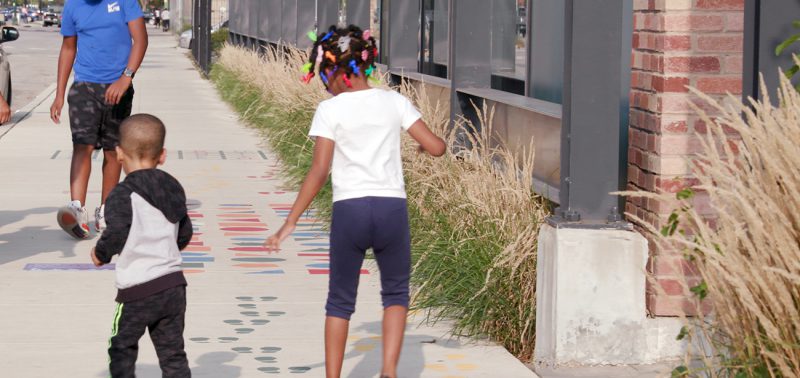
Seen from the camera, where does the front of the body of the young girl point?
away from the camera

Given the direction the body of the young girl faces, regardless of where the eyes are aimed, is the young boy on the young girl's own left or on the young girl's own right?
on the young girl's own left

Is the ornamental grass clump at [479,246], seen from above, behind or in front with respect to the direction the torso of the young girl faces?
in front

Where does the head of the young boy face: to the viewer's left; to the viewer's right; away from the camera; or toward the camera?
away from the camera

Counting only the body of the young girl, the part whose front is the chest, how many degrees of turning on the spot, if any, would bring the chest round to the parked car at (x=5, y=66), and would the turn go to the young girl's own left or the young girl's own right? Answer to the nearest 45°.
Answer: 0° — they already face it

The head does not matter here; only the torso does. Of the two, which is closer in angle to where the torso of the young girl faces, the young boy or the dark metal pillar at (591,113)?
the dark metal pillar

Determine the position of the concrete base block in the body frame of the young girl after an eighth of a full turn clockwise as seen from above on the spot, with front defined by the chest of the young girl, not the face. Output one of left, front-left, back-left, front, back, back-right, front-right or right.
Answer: front

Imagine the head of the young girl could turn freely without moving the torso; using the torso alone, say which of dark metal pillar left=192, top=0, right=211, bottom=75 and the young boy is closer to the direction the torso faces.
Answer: the dark metal pillar

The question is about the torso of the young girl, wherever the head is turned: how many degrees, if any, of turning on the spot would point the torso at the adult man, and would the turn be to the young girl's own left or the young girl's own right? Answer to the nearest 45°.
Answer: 0° — they already face them

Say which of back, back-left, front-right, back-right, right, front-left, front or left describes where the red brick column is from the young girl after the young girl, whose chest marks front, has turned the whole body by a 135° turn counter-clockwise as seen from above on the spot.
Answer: back
